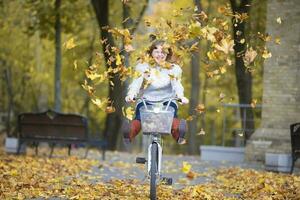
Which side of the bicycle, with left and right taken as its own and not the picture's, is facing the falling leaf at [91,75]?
right

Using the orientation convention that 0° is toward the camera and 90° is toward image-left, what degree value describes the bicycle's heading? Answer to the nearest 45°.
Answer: approximately 0°

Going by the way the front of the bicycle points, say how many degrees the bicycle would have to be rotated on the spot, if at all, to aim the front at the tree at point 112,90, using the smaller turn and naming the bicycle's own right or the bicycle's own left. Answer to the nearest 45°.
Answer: approximately 180°

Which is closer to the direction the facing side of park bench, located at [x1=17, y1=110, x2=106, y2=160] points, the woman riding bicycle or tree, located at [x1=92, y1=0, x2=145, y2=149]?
the woman riding bicycle

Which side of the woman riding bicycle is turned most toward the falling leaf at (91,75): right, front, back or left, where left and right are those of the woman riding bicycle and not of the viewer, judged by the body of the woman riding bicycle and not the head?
right

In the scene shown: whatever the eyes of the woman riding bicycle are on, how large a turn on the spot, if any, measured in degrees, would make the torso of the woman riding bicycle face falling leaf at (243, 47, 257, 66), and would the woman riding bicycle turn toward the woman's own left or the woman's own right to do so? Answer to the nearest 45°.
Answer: approximately 90° to the woman's own left

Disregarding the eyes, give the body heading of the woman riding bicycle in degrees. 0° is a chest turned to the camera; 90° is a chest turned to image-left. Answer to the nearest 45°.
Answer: approximately 0°

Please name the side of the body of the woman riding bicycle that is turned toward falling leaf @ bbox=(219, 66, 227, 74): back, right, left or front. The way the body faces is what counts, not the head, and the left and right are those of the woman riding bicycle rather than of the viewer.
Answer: left
